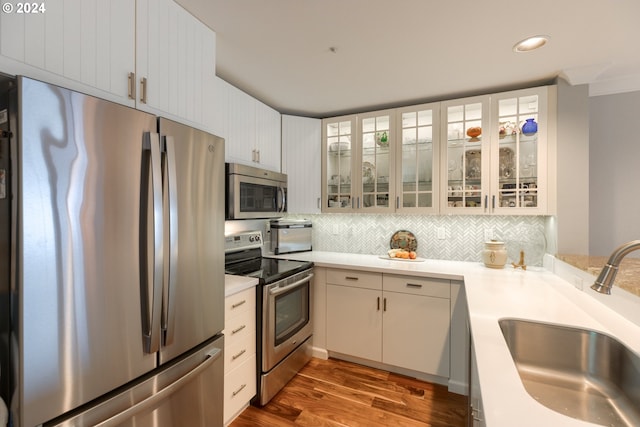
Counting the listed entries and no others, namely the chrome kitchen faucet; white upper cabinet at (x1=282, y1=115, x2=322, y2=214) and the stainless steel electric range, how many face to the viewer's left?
1

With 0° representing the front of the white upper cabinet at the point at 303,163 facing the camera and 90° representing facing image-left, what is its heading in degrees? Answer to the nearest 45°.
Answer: approximately 315°

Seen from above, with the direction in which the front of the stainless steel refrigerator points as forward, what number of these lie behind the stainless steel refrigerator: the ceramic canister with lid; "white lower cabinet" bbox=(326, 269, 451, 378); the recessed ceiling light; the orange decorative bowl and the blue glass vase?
0

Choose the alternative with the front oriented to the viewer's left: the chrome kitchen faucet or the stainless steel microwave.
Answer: the chrome kitchen faucet

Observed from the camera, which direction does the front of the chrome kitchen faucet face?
facing to the left of the viewer

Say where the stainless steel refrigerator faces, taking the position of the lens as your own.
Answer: facing the viewer and to the right of the viewer

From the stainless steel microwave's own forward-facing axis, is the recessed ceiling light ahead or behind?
ahead

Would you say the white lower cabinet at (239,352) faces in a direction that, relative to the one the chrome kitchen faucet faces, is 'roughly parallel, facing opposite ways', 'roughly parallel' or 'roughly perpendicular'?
roughly parallel, facing opposite ways

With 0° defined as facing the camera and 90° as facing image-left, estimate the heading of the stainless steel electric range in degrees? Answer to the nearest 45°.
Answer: approximately 315°

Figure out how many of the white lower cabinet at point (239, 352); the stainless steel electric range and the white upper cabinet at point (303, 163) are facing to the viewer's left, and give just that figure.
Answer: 0

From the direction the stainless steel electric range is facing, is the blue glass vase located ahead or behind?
ahead

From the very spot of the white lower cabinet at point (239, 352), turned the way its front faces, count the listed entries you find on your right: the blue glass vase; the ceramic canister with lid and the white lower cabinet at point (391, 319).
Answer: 0

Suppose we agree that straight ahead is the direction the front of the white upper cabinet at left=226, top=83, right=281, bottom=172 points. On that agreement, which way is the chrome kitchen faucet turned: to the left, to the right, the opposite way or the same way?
the opposite way

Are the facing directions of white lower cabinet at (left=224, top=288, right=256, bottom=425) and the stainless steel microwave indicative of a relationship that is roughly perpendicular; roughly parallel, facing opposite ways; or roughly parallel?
roughly parallel
